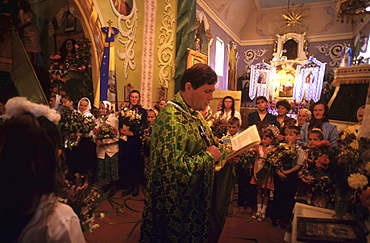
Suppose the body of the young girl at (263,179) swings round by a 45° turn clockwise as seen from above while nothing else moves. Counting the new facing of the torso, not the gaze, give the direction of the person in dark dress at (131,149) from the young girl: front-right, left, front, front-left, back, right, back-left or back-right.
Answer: front

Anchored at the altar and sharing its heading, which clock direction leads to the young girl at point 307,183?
The young girl is roughly at 12 o'clock from the altar.

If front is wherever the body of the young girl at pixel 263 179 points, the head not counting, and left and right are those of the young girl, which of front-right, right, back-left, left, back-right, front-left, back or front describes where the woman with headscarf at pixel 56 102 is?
front-right

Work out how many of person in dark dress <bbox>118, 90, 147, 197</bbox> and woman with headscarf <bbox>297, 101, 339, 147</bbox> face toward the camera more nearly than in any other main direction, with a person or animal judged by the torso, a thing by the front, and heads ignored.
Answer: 2

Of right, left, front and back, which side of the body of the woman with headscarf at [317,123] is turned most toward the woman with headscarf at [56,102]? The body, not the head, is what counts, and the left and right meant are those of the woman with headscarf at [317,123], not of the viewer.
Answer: right

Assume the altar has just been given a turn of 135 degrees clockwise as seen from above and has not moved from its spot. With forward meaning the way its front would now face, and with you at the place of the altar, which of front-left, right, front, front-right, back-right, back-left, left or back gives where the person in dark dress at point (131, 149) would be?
back-left

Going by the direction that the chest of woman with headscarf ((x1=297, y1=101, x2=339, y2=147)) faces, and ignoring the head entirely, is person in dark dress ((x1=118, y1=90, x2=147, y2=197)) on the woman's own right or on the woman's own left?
on the woman's own right

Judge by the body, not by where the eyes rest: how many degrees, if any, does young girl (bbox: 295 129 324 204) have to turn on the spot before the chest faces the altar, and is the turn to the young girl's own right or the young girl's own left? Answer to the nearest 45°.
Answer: approximately 135° to the young girl's own right

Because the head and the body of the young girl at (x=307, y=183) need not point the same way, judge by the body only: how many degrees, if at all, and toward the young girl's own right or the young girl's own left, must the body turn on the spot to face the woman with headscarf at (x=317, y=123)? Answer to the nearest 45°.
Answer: approximately 135° to the young girl's own right

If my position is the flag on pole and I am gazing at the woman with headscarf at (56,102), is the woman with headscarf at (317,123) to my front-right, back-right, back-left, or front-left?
back-left
